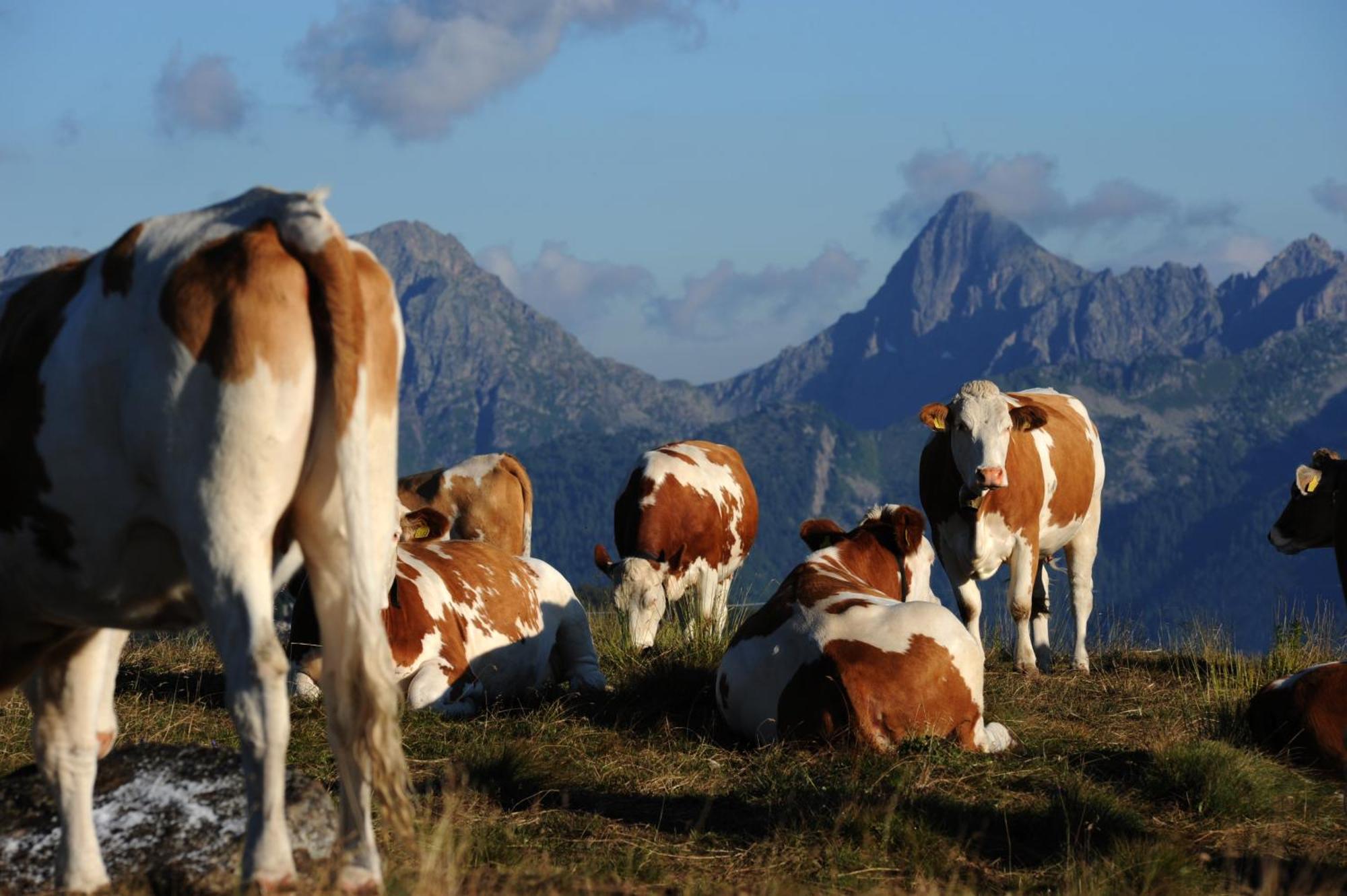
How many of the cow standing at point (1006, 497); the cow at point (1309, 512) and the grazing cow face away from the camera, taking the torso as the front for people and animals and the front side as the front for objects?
0

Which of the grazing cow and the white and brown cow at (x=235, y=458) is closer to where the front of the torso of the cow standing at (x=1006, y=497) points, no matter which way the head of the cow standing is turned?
the white and brown cow

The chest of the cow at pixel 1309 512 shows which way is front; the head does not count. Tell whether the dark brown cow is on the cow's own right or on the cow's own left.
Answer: on the cow's own left

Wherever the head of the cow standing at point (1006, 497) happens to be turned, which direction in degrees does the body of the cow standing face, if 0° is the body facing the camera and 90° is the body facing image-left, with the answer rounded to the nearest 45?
approximately 45°

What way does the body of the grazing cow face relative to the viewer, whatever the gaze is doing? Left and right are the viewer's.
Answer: facing the viewer and to the left of the viewer

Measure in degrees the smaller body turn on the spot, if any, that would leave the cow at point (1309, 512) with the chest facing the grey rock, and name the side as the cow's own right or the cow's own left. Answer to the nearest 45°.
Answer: approximately 45° to the cow's own left

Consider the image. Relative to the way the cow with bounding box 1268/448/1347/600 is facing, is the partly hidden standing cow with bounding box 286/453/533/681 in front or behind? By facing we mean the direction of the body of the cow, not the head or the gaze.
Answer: in front

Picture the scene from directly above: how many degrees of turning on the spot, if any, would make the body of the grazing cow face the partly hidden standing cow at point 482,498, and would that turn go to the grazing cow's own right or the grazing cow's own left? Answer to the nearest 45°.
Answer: approximately 90° to the grazing cow's own right

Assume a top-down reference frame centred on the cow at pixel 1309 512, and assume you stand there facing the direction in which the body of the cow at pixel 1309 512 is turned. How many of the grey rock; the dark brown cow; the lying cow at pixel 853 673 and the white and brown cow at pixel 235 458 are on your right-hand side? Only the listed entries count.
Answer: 0

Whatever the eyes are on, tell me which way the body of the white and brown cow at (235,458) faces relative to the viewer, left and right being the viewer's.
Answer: facing away from the viewer and to the left of the viewer

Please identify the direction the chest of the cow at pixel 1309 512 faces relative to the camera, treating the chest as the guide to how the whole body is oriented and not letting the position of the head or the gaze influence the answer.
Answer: to the viewer's left

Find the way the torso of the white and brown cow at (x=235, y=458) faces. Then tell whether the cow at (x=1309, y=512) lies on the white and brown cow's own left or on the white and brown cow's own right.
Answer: on the white and brown cow's own right

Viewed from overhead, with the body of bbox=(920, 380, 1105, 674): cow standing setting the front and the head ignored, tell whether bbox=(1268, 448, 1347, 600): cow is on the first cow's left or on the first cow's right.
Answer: on the first cow's left

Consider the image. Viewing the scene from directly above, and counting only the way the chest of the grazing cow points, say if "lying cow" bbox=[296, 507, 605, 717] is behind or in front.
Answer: in front

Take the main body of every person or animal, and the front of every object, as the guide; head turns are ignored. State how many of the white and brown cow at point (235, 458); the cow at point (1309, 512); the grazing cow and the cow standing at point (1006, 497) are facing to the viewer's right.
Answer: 0
